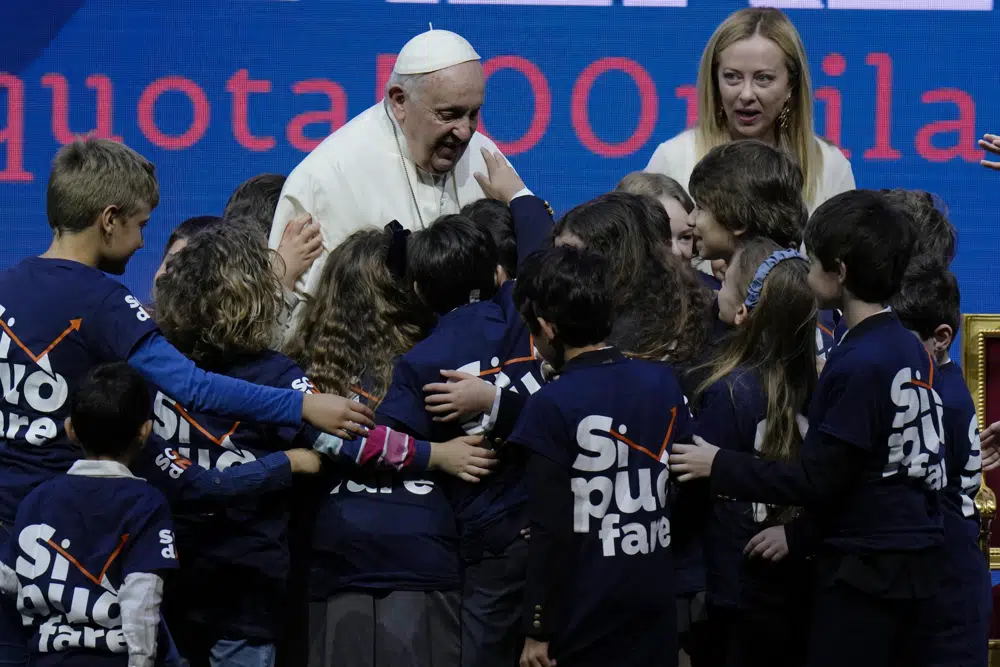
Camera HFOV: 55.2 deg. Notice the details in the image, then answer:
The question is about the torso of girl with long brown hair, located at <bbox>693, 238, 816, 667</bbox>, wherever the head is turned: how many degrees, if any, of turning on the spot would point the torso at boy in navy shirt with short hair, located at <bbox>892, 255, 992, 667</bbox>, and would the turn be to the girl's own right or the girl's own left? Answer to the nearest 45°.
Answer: approximately 90° to the girl's own right

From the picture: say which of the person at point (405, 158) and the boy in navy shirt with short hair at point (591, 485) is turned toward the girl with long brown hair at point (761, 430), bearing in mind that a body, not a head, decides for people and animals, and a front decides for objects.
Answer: the person

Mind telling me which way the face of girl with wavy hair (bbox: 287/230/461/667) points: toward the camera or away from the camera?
away from the camera

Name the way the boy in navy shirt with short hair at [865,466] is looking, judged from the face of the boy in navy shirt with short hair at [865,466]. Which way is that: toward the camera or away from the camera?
away from the camera

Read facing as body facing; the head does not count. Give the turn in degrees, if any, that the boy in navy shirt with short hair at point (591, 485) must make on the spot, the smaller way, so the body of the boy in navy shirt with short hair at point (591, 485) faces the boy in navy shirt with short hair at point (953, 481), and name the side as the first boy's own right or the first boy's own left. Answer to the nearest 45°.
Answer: approximately 90° to the first boy's own right

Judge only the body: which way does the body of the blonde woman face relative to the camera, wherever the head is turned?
toward the camera

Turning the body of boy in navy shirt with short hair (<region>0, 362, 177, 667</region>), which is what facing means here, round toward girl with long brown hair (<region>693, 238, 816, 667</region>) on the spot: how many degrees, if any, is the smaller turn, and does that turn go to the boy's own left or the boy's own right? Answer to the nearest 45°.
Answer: approximately 90° to the boy's own right

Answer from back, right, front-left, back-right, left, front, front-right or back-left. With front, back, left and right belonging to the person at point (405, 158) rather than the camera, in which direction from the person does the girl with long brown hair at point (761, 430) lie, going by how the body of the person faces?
front

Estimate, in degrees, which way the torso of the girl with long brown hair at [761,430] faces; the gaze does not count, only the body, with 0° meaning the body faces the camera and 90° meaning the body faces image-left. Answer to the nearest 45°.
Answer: approximately 135°

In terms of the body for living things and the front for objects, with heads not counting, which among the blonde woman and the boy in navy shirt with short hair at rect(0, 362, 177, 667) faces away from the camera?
the boy in navy shirt with short hair

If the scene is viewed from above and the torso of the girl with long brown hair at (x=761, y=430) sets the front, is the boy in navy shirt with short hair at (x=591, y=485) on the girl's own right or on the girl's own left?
on the girl's own left

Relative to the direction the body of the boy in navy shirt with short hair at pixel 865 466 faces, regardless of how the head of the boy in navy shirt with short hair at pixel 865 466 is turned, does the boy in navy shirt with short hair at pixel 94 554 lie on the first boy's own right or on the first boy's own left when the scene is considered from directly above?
on the first boy's own left

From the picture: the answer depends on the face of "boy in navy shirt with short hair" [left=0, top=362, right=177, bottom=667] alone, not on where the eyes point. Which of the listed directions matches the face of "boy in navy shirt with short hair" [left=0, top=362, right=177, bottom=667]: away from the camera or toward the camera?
away from the camera

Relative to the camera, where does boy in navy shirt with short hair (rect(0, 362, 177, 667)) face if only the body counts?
away from the camera

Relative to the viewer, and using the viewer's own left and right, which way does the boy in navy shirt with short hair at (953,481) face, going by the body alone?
facing away from the viewer and to the left of the viewer
